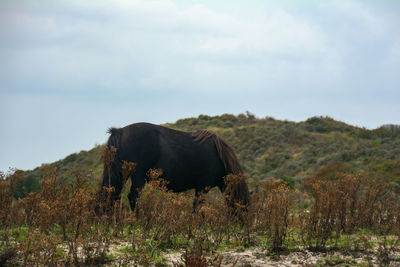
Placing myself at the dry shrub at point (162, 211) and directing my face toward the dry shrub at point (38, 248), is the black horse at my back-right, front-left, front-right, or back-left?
back-right

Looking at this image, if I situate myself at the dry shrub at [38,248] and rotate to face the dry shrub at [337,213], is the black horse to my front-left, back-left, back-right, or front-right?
front-left

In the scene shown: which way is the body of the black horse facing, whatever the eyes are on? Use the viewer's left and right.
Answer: facing to the right of the viewer

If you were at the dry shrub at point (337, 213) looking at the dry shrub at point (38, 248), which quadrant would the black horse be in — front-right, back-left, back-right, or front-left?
front-right

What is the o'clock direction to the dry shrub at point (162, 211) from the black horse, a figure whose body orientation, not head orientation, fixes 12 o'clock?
The dry shrub is roughly at 3 o'clock from the black horse.

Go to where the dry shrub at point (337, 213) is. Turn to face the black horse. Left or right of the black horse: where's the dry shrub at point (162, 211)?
left

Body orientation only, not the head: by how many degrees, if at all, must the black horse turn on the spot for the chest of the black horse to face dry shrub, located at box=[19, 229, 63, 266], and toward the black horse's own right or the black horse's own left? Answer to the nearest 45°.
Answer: approximately 90° to the black horse's own right
